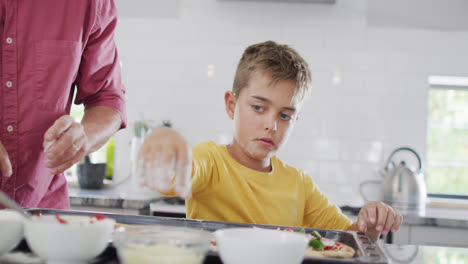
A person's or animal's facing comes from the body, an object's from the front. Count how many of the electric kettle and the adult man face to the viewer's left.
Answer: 1

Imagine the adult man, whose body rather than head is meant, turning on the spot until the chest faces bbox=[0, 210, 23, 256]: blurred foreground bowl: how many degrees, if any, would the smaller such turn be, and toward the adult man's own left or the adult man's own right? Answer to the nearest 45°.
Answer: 0° — they already face it

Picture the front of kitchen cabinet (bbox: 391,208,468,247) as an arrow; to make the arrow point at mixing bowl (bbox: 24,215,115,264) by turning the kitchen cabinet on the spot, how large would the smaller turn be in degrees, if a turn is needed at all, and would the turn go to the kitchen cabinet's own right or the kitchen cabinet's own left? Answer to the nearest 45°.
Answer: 0° — it already faces it

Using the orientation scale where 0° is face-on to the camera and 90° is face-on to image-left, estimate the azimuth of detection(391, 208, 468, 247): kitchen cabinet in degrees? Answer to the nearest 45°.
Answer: approximately 0°

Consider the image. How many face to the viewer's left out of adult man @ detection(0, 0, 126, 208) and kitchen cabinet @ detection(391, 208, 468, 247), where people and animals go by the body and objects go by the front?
0

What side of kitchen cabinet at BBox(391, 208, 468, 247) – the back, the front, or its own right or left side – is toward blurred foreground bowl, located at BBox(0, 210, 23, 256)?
front

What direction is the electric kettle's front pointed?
to the viewer's left

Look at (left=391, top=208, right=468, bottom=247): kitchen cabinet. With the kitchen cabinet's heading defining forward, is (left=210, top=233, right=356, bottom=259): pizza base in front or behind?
in front

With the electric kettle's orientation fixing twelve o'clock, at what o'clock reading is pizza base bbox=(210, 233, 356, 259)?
The pizza base is roughly at 9 o'clock from the electric kettle.

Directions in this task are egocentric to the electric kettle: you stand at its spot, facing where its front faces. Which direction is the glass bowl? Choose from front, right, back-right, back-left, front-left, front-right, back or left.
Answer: left

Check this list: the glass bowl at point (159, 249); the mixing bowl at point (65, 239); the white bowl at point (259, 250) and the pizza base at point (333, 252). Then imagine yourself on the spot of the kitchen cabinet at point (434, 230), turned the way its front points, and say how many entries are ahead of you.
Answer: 4

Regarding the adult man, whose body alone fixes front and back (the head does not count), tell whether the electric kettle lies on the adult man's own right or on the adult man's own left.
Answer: on the adult man's own left
